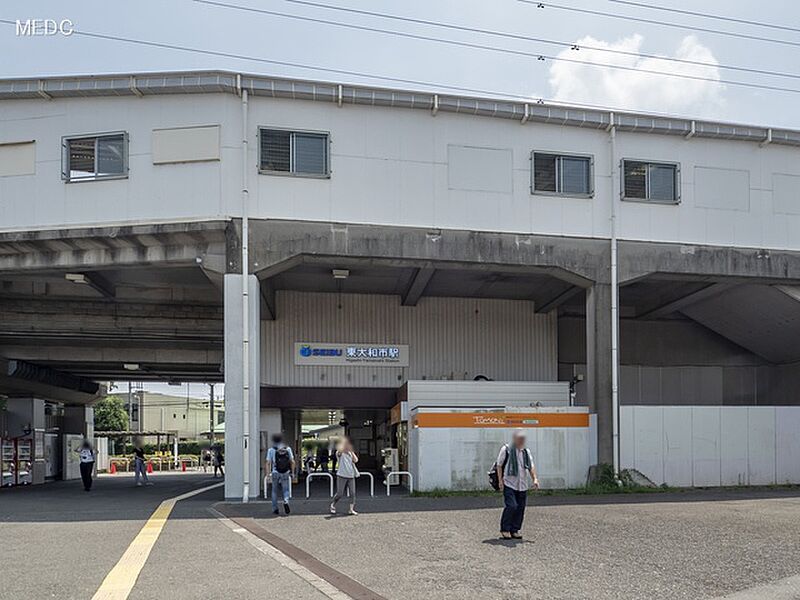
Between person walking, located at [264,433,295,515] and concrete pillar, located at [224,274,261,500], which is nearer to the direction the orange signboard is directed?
the person walking

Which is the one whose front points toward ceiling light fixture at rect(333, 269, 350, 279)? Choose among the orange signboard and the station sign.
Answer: the station sign

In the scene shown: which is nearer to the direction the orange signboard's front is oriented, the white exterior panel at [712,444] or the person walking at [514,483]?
the person walking

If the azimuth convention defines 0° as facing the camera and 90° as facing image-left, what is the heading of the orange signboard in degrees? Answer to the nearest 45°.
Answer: approximately 0°

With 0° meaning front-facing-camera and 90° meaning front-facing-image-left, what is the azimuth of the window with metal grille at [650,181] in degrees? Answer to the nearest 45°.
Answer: approximately 0°

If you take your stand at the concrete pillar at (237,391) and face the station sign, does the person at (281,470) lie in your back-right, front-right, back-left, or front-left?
back-right

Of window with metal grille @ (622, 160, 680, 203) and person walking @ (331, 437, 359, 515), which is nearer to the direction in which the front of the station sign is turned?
the person walking

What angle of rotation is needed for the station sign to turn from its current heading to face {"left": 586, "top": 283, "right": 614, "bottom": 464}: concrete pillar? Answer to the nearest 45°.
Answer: approximately 45° to its left
